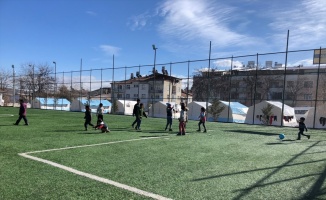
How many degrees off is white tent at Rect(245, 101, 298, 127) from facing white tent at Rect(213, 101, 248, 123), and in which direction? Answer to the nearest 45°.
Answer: approximately 90° to its right

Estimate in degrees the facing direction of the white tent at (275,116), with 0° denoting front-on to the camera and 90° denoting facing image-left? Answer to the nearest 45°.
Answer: approximately 45°

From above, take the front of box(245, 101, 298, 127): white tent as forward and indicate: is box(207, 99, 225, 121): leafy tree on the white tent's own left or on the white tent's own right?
on the white tent's own right
